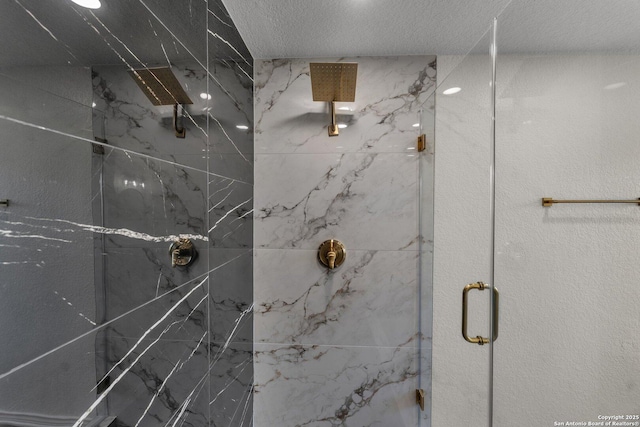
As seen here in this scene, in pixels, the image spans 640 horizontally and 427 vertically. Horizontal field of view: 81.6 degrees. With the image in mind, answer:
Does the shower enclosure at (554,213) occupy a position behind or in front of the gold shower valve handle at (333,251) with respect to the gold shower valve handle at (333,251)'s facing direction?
in front

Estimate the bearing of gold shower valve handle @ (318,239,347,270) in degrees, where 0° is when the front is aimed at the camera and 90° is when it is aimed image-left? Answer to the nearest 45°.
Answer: approximately 0°
